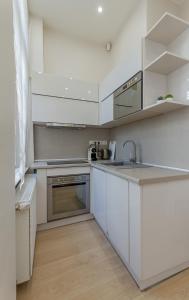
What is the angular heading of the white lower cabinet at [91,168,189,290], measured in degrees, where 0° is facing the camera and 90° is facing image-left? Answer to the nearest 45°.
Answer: approximately 45°

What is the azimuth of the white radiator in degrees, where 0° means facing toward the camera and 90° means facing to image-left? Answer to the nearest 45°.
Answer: approximately 270°

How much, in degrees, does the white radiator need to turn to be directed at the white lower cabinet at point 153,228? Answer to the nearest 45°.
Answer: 0° — it already faces it

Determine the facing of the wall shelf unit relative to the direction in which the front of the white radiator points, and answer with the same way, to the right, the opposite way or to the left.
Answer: the opposite way

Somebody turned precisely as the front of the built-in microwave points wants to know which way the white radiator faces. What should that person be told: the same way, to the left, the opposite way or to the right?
the opposite way

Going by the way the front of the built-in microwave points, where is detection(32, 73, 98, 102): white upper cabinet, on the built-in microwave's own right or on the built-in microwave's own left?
on the built-in microwave's own right
